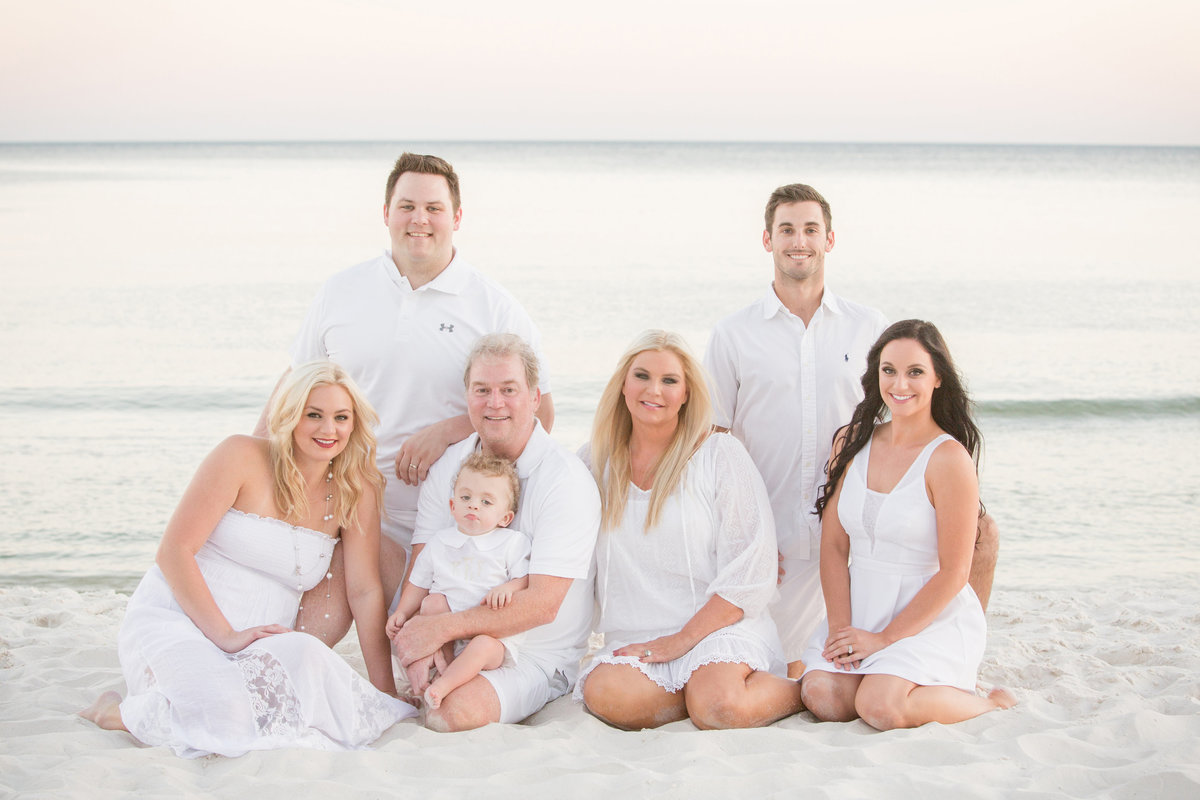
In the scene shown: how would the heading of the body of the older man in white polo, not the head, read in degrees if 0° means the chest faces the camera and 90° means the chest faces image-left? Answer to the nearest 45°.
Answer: approximately 45°

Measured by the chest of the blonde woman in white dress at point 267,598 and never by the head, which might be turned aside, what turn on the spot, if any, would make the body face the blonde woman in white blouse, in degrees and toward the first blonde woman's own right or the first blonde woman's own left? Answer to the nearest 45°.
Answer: approximately 45° to the first blonde woman's own left

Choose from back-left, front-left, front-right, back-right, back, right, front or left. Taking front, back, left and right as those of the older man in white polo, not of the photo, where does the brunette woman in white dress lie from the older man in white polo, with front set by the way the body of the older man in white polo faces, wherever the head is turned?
back-left

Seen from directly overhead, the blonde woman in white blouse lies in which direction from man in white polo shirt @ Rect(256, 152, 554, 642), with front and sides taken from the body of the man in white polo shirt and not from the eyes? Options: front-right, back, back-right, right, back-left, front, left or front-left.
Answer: front-left

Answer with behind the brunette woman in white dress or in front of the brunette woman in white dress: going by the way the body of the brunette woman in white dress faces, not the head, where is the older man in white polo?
in front

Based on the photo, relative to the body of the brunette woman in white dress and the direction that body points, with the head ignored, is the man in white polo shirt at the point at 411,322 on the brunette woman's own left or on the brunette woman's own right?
on the brunette woman's own right

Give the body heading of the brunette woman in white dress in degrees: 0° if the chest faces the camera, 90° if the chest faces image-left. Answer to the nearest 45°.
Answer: approximately 45°

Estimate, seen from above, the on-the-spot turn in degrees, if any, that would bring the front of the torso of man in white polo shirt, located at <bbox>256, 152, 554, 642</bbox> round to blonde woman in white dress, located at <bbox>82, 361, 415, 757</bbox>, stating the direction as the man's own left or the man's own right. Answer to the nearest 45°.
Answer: approximately 45° to the man's own right

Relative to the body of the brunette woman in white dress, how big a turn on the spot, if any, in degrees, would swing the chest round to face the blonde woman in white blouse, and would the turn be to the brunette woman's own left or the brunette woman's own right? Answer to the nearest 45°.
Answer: approximately 45° to the brunette woman's own right

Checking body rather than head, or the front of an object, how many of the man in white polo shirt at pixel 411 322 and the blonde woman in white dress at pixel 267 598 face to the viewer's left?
0

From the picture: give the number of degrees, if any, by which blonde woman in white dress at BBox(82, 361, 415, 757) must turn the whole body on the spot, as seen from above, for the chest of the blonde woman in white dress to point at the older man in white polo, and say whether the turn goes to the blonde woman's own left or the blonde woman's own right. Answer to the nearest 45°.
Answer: approximately 45° to the blonde woman's own left

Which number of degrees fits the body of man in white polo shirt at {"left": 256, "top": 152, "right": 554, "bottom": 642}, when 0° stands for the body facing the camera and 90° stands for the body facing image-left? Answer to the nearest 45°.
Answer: approximately 0°
